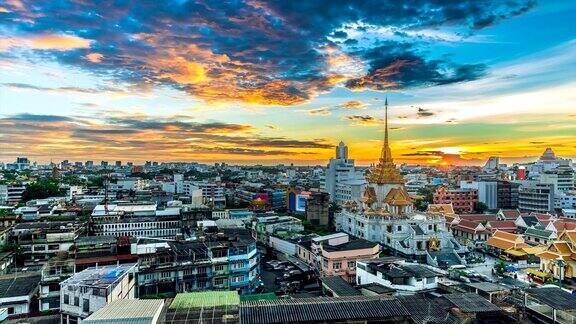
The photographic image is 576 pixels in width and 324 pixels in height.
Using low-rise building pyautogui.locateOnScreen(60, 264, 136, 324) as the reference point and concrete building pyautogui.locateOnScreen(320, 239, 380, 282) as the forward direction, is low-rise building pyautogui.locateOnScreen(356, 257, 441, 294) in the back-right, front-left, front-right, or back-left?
front-right

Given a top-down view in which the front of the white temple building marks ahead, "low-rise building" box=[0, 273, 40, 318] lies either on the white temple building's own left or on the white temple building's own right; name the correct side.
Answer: on the white temple building's own right

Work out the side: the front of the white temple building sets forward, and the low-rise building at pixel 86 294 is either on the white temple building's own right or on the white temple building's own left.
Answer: on the white temple building's own right

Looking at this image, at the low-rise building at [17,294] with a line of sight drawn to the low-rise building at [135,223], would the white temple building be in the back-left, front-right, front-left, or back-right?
front-right

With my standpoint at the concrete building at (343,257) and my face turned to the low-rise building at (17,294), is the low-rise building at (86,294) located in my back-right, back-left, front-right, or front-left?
front-left

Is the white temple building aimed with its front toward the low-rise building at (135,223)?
no

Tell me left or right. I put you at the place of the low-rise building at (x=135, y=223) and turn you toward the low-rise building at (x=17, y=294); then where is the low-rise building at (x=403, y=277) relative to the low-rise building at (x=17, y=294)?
left

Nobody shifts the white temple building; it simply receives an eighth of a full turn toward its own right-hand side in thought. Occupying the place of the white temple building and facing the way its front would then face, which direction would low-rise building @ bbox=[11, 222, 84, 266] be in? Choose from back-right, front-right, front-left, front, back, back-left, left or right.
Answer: front-right

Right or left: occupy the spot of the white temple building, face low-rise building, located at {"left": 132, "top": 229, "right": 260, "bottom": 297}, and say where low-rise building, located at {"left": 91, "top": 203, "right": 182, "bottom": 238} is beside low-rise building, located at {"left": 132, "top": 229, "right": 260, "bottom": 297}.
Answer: right
